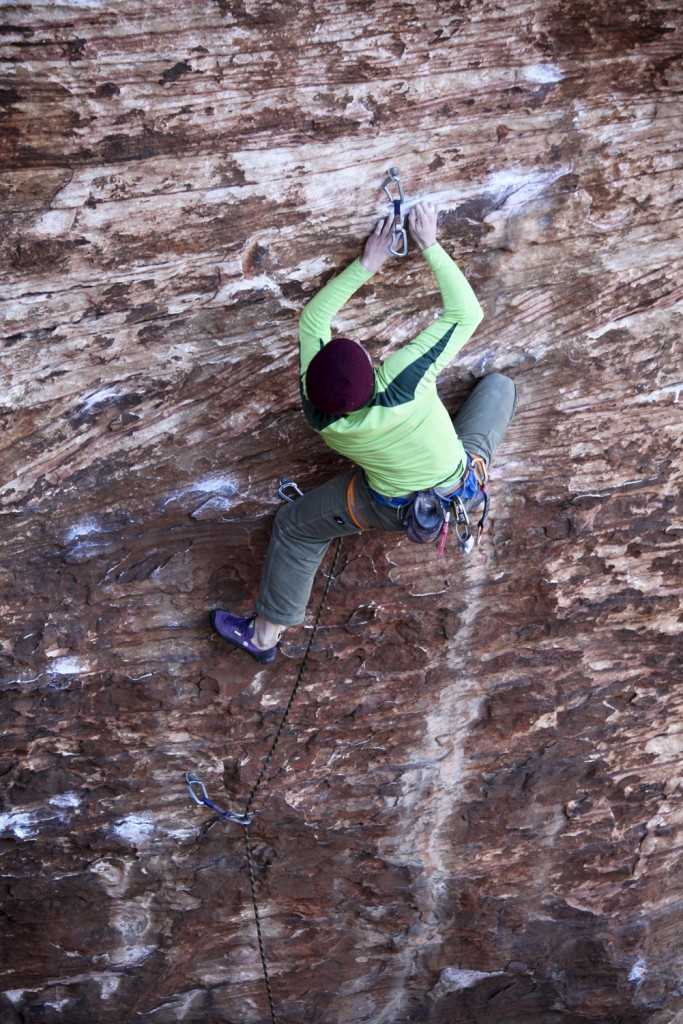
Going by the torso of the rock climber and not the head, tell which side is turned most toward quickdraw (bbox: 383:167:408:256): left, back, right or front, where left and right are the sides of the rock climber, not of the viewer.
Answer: front

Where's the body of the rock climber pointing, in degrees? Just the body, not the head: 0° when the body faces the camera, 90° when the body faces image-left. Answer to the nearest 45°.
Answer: approximately 180°

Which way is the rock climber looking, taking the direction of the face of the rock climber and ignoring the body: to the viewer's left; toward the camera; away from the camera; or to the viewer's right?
away from the camera
